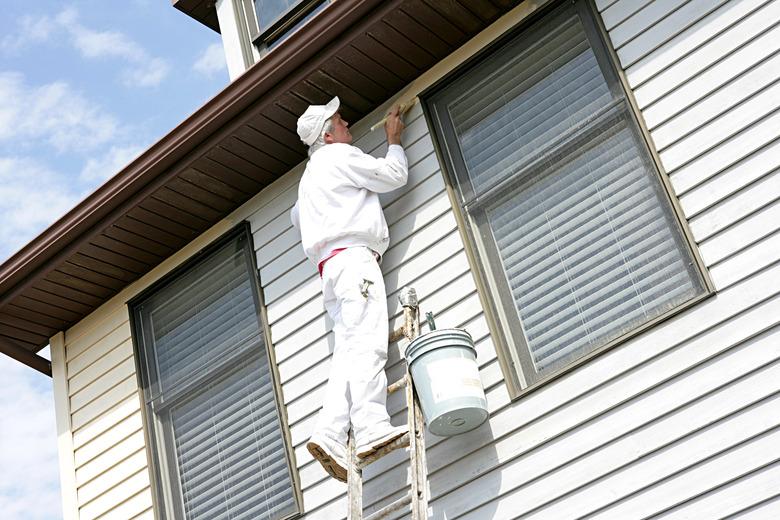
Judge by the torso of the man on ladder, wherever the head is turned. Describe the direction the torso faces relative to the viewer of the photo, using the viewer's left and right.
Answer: facing away from the viewer and to the right of the viewer
